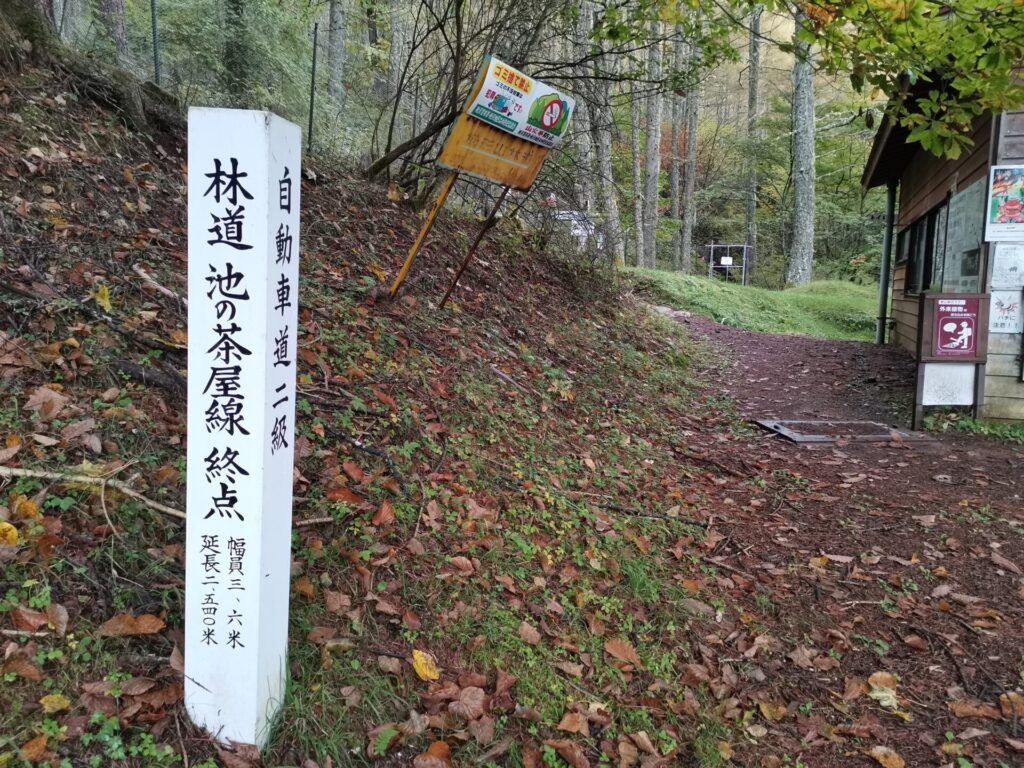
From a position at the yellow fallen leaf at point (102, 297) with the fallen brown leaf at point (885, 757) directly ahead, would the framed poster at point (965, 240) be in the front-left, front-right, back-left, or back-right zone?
front-left

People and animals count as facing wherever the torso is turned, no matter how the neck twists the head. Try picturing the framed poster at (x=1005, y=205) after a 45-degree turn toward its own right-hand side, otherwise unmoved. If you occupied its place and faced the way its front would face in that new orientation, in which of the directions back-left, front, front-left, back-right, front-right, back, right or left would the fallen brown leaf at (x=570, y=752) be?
front-left

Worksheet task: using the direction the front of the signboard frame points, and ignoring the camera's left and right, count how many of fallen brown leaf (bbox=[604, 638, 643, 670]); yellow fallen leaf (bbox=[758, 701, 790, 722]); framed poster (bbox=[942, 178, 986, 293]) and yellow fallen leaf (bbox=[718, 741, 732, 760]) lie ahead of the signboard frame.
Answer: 3

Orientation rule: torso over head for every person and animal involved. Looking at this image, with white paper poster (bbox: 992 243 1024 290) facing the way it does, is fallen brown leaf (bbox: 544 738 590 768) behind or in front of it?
in front

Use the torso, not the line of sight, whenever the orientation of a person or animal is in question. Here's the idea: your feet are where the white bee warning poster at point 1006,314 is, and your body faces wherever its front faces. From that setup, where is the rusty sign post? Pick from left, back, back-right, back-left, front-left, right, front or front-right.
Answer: front-right

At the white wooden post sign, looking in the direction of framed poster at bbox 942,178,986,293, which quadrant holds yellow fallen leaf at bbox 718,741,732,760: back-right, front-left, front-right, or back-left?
front-right

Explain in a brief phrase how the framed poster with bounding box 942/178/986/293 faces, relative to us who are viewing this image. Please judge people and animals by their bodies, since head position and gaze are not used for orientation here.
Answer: facing the viewer and to the left of the viewer

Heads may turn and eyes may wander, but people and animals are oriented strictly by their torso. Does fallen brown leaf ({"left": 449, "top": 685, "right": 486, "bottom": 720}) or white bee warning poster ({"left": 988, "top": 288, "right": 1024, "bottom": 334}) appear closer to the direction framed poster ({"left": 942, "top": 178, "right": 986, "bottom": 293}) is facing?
the fallen brown leaf

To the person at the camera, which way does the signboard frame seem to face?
facing the viewer

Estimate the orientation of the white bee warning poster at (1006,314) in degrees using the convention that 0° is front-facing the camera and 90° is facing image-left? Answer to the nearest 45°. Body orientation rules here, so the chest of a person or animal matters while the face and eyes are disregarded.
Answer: approximately 0°

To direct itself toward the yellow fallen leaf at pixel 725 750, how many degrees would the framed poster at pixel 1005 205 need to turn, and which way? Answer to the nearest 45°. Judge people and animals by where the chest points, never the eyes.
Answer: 0° — it already faces it

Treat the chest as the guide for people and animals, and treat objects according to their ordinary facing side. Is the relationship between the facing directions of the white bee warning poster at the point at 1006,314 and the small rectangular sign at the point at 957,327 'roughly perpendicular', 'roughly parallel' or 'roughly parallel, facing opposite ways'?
roughly parallel
